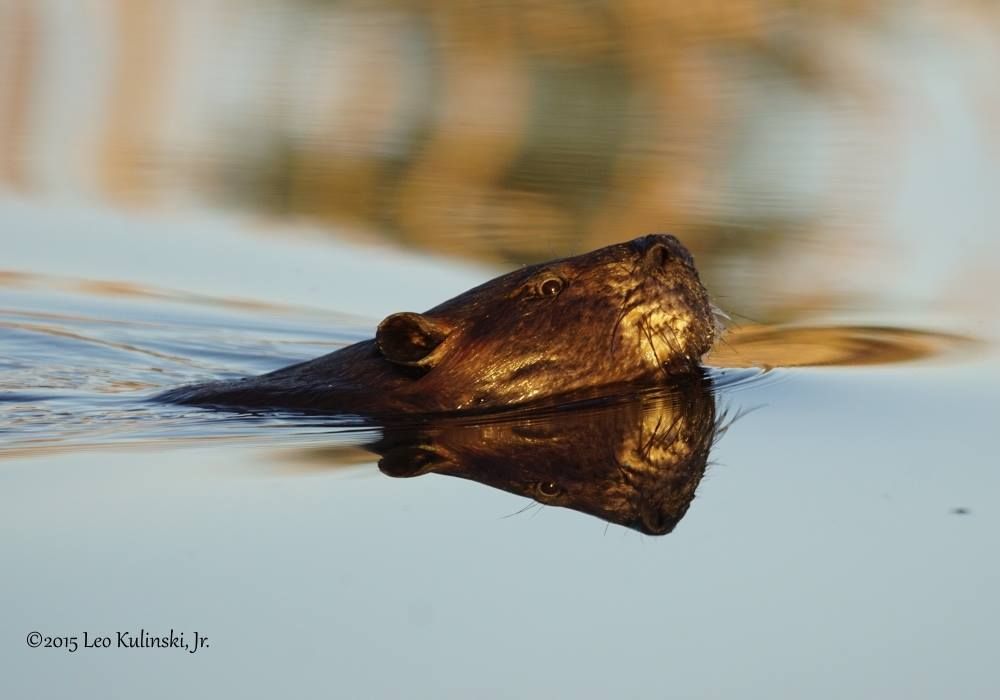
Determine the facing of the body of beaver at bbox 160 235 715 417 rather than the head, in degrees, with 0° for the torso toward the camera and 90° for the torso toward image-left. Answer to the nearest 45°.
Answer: approximately 270°
